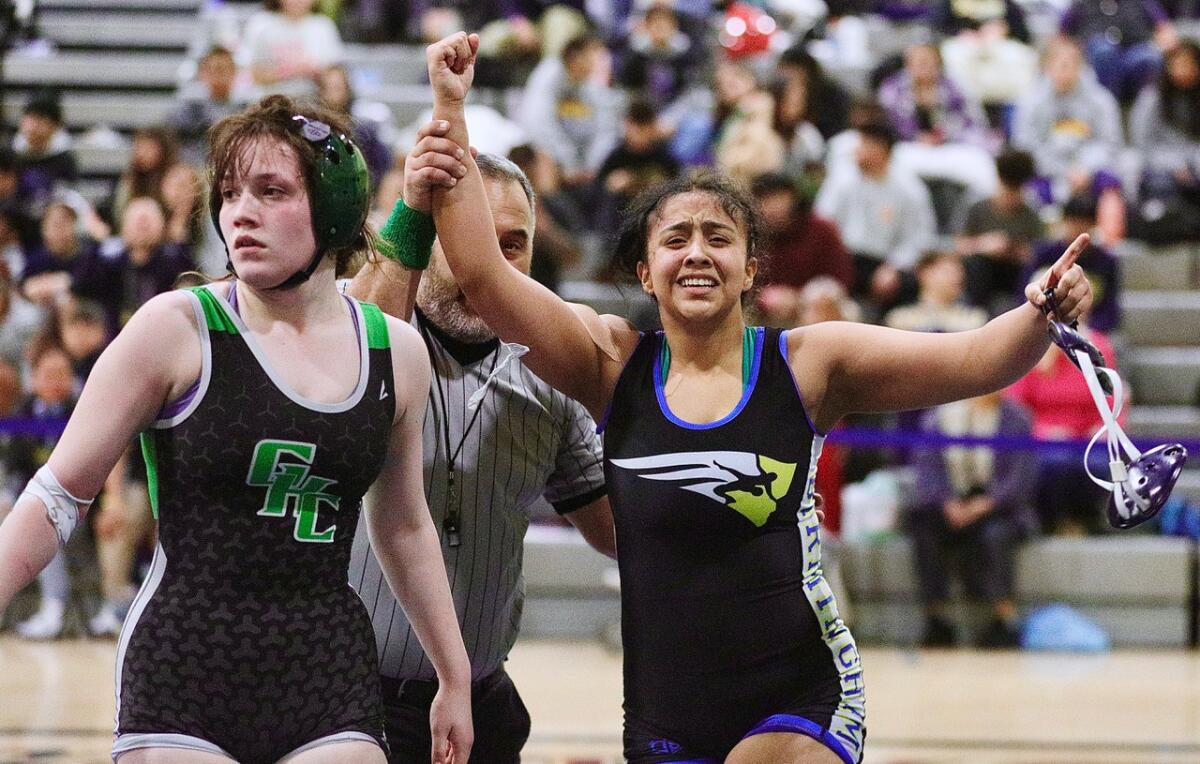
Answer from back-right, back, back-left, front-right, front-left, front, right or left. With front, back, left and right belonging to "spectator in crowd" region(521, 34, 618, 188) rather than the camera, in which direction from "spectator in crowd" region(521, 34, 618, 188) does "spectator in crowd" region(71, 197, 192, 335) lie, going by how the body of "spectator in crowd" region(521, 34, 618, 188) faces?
right

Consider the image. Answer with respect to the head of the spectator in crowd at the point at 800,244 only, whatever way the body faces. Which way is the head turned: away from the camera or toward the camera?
toward the camera

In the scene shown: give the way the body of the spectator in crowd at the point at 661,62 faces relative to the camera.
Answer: toward the camera

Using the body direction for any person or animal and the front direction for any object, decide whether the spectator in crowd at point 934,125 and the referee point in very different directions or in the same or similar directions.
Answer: same or similar directions

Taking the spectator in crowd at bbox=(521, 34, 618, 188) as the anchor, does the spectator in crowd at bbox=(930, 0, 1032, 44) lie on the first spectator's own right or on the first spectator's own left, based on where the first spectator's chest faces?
on the first spectator's own left

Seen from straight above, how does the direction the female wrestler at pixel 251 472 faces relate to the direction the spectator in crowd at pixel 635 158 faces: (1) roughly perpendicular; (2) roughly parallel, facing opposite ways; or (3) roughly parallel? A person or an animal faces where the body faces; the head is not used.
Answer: roughly parallel

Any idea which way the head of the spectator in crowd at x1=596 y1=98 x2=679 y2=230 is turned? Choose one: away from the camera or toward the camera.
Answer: toward the camera

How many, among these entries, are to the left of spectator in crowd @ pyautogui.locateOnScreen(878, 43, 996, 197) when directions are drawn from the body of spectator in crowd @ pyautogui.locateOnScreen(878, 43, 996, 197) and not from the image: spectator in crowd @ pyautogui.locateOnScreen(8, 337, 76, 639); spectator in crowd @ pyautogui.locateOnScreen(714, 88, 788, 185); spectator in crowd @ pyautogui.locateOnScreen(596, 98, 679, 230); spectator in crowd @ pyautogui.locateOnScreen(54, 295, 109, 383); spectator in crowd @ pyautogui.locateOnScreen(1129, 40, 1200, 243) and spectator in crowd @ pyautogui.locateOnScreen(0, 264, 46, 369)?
1

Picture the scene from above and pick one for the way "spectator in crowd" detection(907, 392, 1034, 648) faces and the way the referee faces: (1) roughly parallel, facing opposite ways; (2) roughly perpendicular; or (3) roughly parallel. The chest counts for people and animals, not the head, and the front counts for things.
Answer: roughly parallel

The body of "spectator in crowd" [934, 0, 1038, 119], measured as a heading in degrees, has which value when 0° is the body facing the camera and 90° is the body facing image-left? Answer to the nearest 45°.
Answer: approximately 0°

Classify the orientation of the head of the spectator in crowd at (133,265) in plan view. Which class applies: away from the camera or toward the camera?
toward the camera

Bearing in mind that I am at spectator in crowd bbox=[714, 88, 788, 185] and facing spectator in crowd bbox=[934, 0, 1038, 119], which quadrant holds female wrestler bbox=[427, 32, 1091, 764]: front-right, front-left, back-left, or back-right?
back-right

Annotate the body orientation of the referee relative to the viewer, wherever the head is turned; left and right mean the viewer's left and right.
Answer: facing the viewer

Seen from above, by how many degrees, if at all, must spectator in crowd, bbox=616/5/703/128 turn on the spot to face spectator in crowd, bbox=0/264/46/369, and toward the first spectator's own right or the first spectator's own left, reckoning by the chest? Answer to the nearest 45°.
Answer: approximately 45° to the first spectator's own right

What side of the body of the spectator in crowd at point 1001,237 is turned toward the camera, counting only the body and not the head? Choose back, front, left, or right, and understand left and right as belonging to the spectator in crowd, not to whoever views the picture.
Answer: front

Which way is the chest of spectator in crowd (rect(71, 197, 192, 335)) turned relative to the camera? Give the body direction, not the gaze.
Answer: toward the camera
